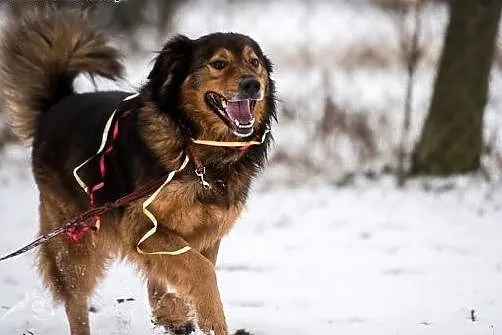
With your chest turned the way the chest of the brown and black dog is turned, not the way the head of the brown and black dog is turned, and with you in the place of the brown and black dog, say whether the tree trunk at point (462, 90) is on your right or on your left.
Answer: on your left

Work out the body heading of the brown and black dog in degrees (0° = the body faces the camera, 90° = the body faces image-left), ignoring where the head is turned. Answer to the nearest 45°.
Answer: approximately 315°
